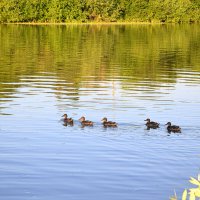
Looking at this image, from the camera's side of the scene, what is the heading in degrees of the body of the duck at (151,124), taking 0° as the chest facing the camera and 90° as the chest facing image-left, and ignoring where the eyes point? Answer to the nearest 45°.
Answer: approximately 90°
